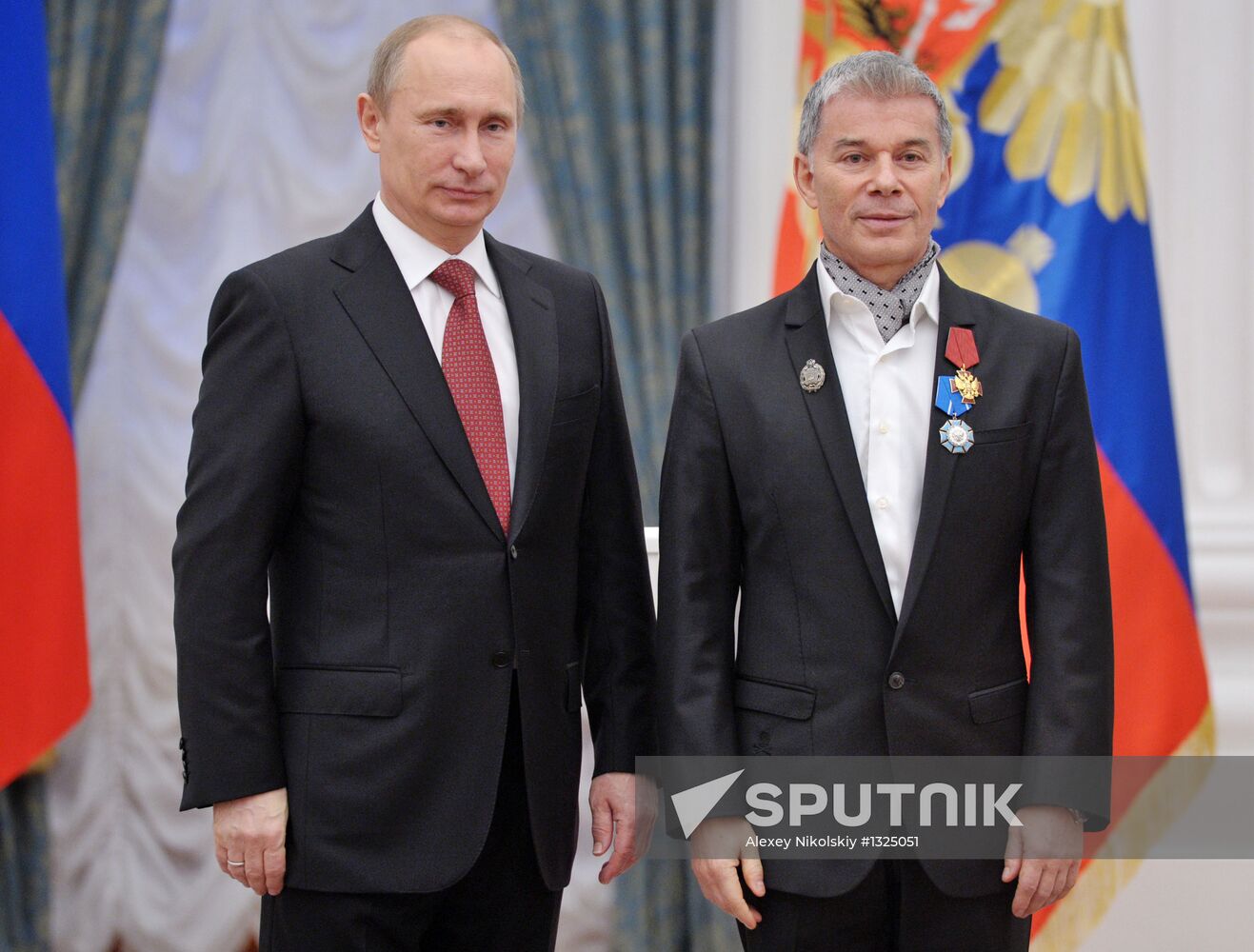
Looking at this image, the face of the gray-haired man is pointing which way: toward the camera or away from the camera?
toward the camera

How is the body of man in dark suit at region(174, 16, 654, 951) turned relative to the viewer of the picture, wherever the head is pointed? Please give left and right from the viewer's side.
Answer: facing the viewer and to the right of the viewer

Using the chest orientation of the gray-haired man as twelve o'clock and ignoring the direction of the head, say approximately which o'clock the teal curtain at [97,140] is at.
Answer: The teal curtain is roughly at 4 o'clock from the gray-haired man.

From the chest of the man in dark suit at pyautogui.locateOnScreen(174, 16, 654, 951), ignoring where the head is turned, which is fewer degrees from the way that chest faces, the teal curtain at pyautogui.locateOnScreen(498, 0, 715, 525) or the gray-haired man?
the gray-haired man

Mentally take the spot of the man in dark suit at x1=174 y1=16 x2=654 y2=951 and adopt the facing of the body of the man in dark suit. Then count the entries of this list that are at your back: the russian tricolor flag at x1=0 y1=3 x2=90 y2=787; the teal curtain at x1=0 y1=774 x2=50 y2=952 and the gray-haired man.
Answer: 2

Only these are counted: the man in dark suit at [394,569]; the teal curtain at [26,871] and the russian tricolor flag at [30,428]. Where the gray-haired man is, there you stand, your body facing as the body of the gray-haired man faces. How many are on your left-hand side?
0

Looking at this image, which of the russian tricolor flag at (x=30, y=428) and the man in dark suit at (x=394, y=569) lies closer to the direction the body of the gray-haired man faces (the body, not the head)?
the man in dark suit

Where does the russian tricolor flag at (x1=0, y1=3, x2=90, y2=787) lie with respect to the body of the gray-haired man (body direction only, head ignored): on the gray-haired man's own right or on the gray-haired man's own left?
on the gray-haired man's own right

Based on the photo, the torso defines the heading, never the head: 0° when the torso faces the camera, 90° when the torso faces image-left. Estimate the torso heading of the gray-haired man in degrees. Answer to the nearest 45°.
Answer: approximately 0°

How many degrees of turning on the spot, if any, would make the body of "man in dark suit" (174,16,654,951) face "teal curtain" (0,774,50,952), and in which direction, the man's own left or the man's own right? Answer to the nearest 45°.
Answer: approximately 180°

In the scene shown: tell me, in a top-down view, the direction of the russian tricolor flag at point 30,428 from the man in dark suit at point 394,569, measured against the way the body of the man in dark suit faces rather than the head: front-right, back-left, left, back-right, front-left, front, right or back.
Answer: back

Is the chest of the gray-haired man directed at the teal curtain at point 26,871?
no

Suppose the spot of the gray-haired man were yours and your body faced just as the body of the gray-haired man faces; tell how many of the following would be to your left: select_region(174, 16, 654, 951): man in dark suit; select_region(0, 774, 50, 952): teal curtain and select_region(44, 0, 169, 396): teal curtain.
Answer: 0

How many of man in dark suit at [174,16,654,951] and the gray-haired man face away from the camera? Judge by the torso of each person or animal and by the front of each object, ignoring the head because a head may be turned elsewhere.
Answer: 0

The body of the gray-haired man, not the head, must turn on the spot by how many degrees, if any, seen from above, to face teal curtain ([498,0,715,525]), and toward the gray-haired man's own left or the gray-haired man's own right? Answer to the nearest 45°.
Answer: approximately 135° to the gray-haired man's own right
